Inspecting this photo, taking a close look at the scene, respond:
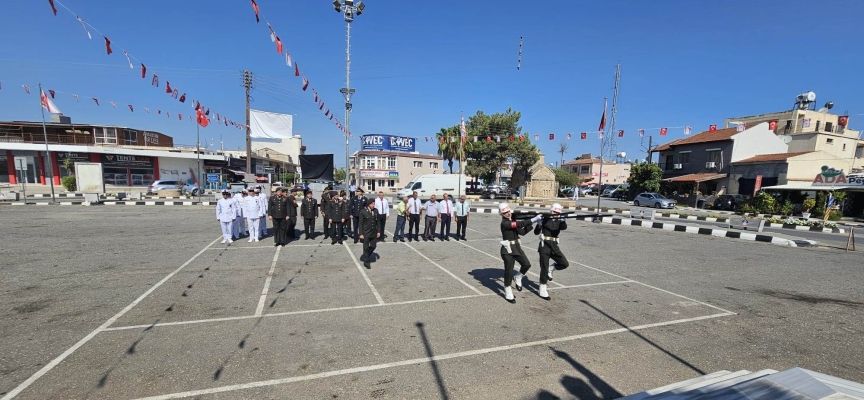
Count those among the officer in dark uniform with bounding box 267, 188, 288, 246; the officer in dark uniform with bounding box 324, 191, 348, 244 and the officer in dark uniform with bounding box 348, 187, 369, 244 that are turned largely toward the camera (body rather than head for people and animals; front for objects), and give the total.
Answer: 3

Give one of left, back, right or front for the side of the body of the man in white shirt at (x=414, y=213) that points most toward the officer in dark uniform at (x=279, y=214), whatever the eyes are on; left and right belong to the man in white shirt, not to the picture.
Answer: right

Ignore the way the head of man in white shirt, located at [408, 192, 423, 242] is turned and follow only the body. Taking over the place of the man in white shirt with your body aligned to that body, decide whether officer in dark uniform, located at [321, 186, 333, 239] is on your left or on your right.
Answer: on your right

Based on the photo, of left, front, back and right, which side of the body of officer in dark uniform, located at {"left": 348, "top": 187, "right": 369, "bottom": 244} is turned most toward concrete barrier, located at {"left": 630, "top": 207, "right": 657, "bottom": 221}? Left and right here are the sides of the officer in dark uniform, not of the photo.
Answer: left

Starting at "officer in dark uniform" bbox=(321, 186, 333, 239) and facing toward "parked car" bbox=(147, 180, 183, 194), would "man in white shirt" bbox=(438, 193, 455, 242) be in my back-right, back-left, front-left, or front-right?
back-right

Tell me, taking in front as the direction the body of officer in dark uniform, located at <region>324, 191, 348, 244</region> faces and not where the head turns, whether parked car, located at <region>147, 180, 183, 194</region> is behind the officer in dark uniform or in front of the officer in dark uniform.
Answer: behind

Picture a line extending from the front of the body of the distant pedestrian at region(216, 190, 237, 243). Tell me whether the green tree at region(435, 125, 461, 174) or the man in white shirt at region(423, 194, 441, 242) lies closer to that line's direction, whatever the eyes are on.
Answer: the man in white shirt
